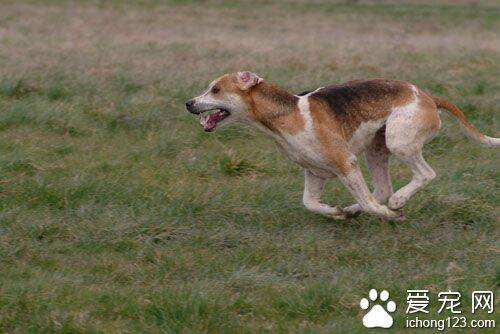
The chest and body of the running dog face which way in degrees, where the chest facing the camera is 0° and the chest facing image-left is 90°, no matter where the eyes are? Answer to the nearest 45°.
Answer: approximately 90°
